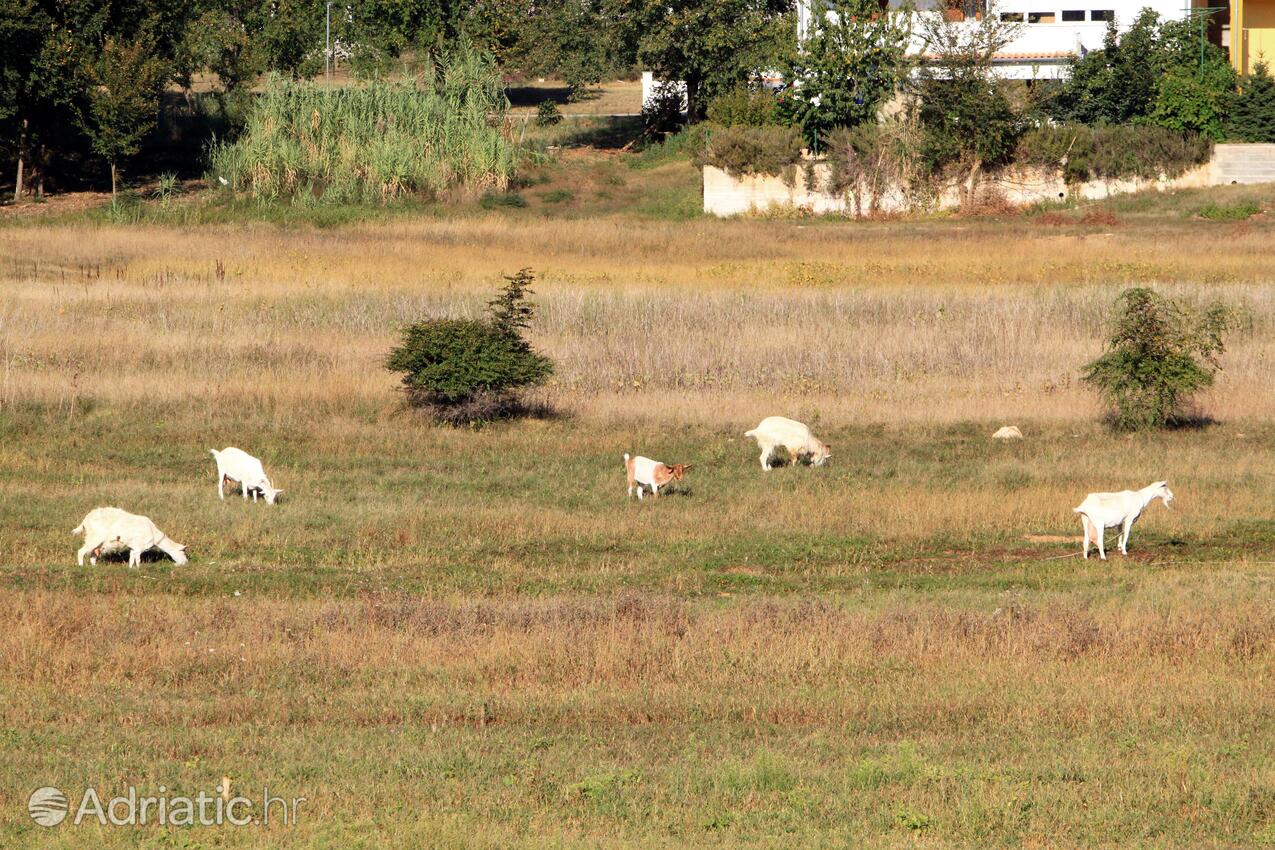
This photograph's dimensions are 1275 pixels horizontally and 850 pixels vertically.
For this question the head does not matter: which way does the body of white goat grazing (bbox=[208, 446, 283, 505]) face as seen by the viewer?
to the viewer's right

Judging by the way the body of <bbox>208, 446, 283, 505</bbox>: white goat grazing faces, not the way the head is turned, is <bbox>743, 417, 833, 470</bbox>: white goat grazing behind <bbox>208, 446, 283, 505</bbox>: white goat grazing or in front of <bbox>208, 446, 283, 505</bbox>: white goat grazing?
in front

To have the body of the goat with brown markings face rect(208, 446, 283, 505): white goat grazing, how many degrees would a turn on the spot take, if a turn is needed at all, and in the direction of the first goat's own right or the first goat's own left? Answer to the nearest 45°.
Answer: approximately 180°

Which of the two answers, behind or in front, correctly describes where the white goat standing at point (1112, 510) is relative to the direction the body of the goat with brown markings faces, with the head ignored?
in front

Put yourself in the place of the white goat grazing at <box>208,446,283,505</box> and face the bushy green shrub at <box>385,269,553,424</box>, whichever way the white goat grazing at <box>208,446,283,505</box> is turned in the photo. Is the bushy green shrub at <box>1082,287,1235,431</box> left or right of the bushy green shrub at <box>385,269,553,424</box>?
right

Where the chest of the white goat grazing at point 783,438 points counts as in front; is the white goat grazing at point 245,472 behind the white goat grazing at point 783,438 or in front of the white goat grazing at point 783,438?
behind

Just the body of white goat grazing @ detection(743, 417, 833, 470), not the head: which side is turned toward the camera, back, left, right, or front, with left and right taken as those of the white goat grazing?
right

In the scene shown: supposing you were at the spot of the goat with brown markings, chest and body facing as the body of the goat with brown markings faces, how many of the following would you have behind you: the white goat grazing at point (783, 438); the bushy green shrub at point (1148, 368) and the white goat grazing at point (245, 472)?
1

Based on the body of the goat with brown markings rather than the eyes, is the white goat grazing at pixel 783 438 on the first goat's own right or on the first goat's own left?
on the first goat's own left

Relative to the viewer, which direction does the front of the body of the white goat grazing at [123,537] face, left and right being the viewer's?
facing to the right of the viewer

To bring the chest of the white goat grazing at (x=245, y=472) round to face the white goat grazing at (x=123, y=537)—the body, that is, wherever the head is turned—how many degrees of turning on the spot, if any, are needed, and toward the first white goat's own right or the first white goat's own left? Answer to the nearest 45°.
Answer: approximately 90° to the first white goat's own right

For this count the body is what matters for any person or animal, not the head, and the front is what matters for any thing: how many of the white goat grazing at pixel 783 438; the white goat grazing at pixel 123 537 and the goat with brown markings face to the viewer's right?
3

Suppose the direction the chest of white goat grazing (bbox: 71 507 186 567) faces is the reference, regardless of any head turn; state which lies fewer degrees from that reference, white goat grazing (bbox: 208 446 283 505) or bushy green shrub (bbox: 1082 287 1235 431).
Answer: the bushy green shrub
